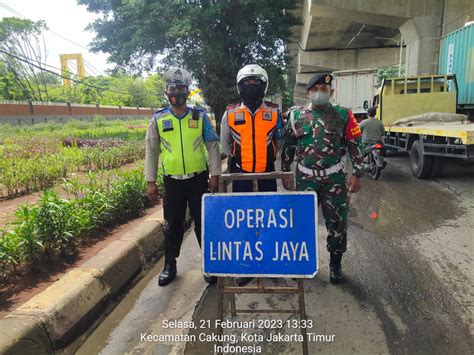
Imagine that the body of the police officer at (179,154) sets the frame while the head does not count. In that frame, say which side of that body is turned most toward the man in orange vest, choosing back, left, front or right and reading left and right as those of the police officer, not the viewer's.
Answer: left

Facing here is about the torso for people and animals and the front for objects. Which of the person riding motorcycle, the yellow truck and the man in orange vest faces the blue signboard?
the man in orange vest

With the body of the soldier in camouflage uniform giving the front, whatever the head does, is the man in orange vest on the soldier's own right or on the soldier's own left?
on the soldier's own right

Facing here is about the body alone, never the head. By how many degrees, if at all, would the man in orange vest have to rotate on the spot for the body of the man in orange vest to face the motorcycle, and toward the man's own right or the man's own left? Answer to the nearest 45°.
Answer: approximately 135° to the man's own left

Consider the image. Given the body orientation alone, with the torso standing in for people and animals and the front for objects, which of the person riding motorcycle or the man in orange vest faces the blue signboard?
the man in orange vest

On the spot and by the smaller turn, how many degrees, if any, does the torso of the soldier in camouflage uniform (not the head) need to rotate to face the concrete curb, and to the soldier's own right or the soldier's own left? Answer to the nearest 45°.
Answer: approximately 45° to the soldier's own right

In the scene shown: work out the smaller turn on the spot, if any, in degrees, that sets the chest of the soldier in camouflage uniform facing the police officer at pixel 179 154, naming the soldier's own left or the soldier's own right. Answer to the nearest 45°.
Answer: approximately 90° to the soldier's own right

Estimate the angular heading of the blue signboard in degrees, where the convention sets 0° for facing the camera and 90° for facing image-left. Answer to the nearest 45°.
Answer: approximately 0°

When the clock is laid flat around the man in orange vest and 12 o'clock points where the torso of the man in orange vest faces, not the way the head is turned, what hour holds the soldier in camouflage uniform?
The soldier in camouflage uniform is roughly at 9 o'clock from the man in orange vest.

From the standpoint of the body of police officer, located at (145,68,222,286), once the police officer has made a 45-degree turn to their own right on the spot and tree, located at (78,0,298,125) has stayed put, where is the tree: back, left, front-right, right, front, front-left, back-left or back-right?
back-right
